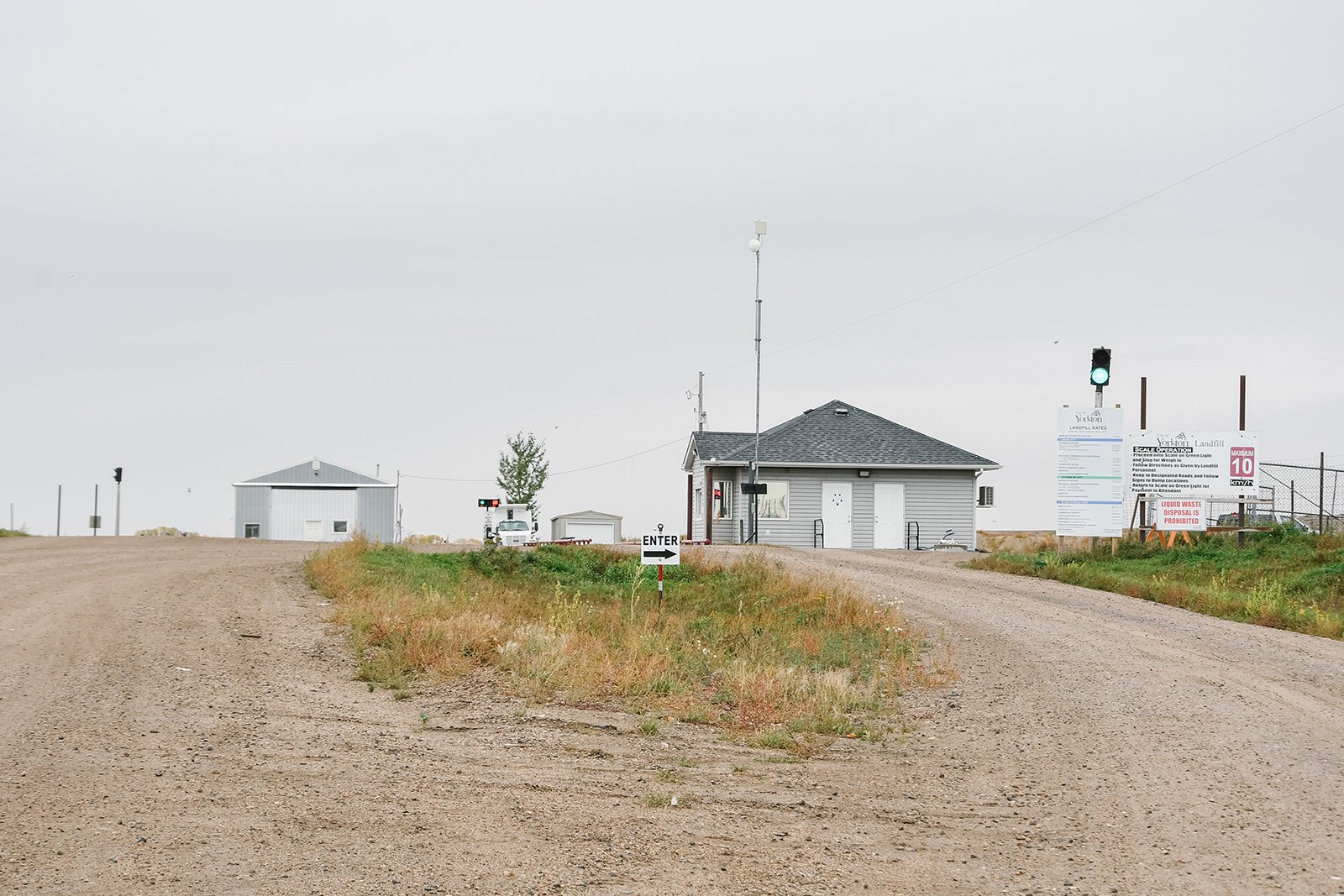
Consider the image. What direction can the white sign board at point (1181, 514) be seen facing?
toward the camera

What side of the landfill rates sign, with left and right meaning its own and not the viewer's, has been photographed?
front

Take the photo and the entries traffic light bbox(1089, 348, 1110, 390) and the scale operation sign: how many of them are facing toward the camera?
2

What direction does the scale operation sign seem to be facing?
toward the camera

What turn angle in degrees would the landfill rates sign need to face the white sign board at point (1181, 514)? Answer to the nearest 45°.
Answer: approximately 135° to its left

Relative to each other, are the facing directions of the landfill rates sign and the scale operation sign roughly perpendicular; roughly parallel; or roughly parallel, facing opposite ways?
roughly parallel

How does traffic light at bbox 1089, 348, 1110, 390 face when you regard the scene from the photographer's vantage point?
facing the viewer

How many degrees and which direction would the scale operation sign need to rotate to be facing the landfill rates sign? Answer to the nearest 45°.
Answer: approximately 45° to its right
